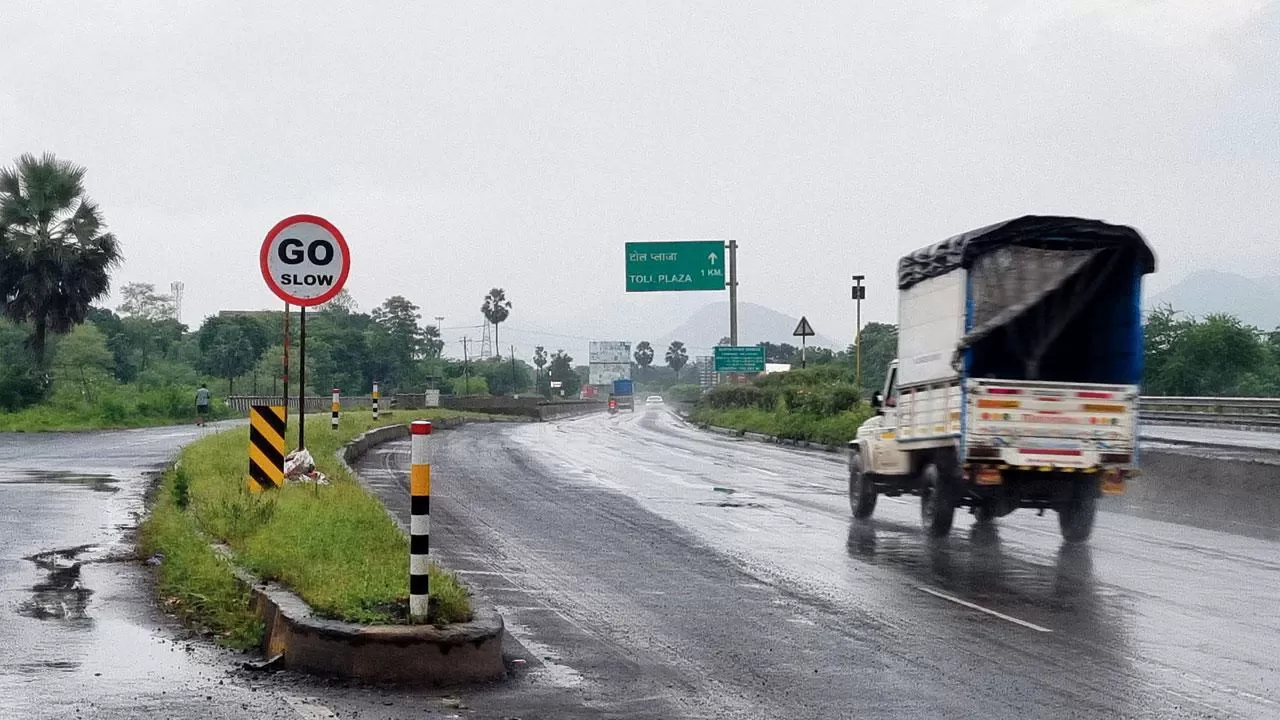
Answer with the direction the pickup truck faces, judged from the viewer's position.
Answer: facing away from the viewer and to the left of the viewer

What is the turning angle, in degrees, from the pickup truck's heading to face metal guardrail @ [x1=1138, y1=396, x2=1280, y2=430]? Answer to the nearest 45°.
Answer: approximately 45° to its right

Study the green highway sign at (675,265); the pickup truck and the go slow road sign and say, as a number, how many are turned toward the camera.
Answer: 2

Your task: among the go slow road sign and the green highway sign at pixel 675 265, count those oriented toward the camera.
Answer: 2

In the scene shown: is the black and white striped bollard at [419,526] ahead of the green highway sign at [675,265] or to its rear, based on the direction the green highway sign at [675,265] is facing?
ahead

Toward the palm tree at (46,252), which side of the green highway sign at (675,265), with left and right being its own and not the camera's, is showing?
right

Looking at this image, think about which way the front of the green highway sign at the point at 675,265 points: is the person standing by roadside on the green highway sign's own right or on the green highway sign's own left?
on the green highway sign's own right

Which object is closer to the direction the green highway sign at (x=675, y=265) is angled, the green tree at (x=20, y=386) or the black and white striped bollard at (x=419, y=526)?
the black and white striped bollard

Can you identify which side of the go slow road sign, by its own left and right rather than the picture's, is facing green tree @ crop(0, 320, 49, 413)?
back

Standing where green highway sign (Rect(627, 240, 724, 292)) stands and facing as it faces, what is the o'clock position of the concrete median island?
The concrete median island is roughly at 12 o'clock from the green highway sign.

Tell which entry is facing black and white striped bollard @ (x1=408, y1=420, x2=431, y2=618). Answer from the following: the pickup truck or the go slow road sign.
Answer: the go slow road sign

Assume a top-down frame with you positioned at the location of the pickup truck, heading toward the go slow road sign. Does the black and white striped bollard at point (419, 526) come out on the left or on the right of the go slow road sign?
left
